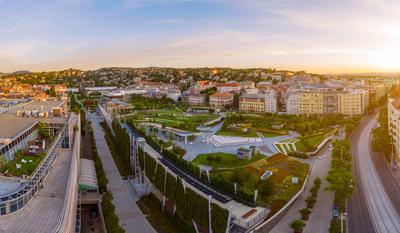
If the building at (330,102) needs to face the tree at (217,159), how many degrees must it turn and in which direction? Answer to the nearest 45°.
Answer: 0° — it already faces it

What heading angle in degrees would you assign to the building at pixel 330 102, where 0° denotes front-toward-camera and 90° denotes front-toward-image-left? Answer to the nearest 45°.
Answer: approximately 0°

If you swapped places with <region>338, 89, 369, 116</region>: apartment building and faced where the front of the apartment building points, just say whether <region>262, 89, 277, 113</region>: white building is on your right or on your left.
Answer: on your right

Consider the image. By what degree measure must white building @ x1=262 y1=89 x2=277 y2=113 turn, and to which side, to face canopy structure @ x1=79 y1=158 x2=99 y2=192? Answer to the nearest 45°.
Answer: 0° — it already faces it

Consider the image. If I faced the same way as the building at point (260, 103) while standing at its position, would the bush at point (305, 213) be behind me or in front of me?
in front

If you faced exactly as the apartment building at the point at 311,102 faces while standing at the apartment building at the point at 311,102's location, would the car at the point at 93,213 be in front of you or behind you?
in front

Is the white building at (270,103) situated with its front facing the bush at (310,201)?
yes

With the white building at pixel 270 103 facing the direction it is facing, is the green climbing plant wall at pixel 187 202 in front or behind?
in front

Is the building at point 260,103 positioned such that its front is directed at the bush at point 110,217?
yes

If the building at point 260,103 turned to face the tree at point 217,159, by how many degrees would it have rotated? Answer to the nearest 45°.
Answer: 0° — it already faces it
